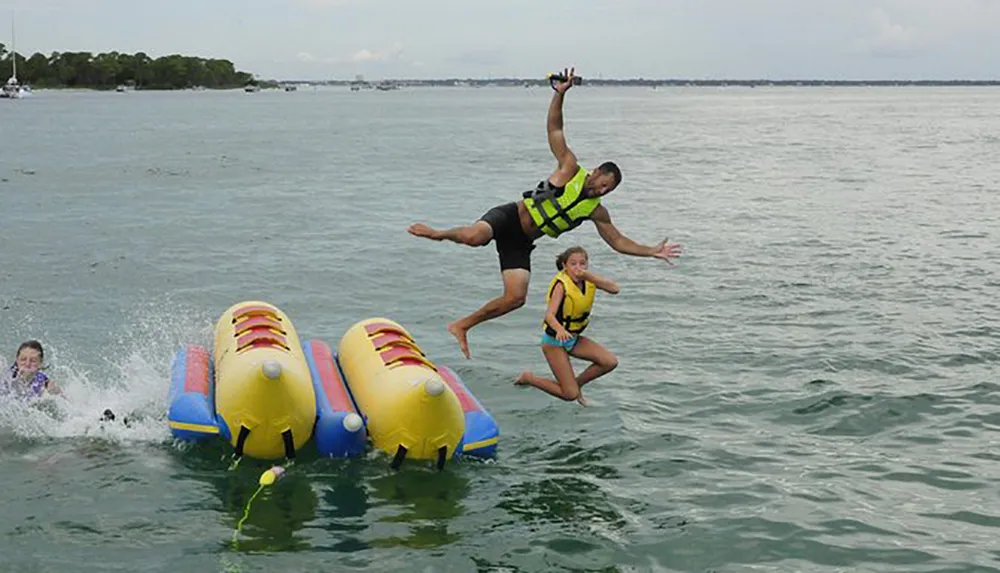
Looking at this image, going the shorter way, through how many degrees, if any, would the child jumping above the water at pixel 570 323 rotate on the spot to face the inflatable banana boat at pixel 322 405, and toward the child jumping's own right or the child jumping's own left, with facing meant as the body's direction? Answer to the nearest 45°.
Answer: approximately 90° to the child jumping's own right

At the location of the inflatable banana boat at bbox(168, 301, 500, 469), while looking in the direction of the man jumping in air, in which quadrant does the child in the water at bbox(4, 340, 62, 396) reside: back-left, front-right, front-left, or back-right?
back-left

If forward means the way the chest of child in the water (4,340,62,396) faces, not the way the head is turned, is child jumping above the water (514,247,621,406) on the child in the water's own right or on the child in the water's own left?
on the child in the water's own left

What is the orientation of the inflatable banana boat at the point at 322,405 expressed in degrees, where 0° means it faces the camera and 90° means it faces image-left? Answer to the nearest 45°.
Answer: approximately 0°

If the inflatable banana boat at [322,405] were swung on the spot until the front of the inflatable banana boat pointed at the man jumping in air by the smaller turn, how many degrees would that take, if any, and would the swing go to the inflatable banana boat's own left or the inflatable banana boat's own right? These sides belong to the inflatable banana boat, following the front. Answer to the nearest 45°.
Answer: approximately 90° to the inflatable banana boat's own left

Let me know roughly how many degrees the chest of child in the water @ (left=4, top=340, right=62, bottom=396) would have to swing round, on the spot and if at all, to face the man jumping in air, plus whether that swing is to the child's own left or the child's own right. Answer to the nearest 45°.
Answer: approximately 45° to the child's own left

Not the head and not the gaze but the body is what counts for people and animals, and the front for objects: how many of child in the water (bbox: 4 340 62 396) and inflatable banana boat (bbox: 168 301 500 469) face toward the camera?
2

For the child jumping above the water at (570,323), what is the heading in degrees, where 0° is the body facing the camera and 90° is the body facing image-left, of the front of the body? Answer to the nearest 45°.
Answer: approximately 315°

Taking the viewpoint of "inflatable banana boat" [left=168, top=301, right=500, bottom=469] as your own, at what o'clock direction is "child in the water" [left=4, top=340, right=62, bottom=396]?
The child in the water is roughly at 4 o'clock from the inflatable banana boat.

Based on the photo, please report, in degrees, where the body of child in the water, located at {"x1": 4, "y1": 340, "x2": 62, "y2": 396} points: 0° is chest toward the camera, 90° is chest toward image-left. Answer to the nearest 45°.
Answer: approximately 0°
